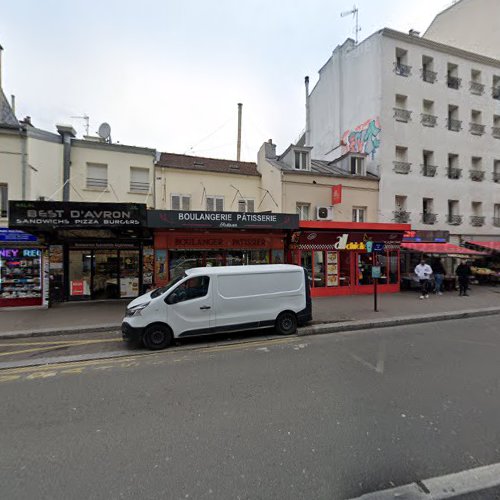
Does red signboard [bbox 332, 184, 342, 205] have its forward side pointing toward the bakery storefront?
yes

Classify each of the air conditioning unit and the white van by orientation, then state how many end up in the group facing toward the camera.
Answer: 1

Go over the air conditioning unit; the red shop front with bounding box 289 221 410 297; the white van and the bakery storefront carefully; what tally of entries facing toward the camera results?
3

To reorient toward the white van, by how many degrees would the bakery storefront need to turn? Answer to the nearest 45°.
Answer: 0° — it already faces it

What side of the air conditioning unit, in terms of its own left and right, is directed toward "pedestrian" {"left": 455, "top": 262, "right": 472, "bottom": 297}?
left

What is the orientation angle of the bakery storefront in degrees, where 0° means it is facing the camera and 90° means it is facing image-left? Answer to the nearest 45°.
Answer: approximately 0°

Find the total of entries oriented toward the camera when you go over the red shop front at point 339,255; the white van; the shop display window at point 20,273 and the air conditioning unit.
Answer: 3

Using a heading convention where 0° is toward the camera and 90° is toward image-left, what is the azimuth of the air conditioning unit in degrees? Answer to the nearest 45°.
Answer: approximately 0°

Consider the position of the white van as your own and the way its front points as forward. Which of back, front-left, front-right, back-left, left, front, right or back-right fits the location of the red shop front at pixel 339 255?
back-right

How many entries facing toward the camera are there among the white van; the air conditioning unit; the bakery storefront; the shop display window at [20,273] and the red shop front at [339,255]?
4
